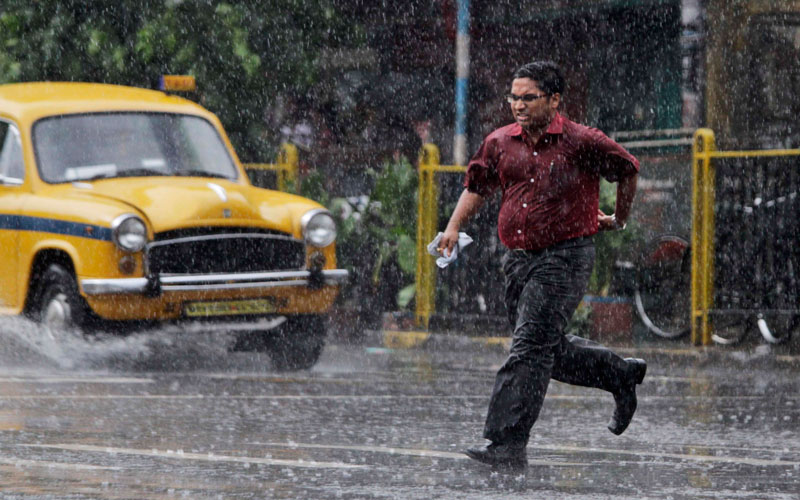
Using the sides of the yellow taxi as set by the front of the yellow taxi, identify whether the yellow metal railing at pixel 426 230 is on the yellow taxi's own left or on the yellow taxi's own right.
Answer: on the yellow taxi's own left

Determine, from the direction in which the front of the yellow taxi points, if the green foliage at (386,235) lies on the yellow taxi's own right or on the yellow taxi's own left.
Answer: on the yellow taxi's own left

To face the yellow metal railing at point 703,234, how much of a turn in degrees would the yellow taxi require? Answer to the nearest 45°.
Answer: approximately 45° to its left

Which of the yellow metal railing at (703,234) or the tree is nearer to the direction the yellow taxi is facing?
the yellow metal railing

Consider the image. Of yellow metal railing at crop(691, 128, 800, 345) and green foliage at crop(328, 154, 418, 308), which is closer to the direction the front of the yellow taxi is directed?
the yellow metal railing

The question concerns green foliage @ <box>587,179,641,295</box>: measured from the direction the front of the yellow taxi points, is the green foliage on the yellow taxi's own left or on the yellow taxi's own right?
on the yellow taxi's own left

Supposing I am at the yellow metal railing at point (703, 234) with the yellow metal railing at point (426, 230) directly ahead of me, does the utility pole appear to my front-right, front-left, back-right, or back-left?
front-right

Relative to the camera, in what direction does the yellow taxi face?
facing the viewer and to the right of the viewer

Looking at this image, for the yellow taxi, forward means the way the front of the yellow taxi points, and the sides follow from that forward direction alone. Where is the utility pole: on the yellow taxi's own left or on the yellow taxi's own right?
on the yellow taxi's own left
